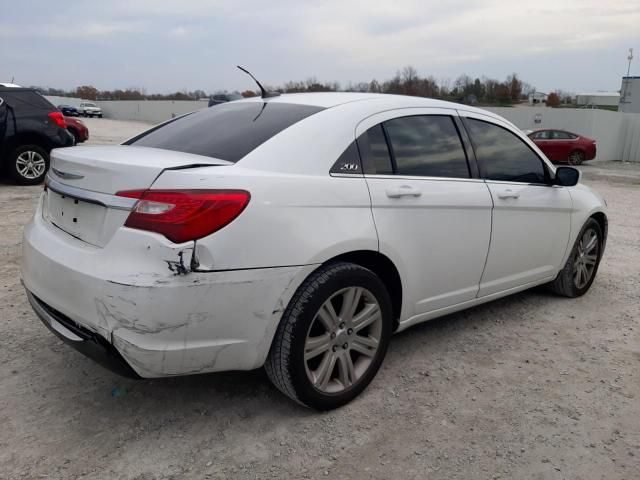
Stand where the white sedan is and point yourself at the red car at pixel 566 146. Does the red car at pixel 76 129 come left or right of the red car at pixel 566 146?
left

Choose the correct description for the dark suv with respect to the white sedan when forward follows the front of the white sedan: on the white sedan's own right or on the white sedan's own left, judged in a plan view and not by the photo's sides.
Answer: on the white sedan's own left

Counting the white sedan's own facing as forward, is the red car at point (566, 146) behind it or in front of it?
in front

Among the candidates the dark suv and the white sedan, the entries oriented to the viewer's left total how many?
1

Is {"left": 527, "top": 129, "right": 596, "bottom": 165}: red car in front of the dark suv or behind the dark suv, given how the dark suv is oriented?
behind

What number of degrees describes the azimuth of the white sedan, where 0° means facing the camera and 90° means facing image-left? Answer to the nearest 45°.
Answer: approximately 225°

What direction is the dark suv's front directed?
to the viewer's left

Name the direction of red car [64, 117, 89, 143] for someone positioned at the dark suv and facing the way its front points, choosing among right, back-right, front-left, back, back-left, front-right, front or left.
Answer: right

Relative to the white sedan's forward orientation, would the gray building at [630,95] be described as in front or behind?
in front

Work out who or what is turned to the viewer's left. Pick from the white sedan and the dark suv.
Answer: the dark suv

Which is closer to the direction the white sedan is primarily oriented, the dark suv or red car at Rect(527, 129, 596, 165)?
the red car

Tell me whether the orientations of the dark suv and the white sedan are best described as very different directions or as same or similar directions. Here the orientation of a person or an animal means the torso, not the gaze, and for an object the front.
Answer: very different directions

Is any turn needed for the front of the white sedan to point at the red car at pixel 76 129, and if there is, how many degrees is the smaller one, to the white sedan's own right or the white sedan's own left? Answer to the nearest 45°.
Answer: approximately 90° to the white sedan's own left

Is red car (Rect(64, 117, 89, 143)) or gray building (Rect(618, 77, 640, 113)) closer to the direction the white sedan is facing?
the gray building
